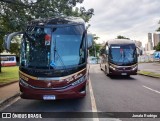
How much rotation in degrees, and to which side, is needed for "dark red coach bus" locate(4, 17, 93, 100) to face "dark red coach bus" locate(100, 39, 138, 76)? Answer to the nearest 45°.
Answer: approximately 135° to its left

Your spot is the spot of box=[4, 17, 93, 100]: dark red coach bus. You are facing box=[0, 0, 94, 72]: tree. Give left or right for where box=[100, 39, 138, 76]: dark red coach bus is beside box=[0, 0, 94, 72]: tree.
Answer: right

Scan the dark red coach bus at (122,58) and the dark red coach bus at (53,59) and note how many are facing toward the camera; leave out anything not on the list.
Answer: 2

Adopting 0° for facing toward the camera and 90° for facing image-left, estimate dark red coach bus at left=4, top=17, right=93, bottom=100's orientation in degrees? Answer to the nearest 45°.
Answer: approximately 0°

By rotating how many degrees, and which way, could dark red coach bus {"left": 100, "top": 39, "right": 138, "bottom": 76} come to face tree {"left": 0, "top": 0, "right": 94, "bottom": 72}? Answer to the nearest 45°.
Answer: approximately 45° to its right

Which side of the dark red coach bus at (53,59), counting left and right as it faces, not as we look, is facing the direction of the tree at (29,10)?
back

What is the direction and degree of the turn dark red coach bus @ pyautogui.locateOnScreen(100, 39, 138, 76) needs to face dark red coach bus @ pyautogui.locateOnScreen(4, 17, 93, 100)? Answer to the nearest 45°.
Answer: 0° — it already faces it

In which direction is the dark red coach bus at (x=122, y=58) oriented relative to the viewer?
toward the camera
